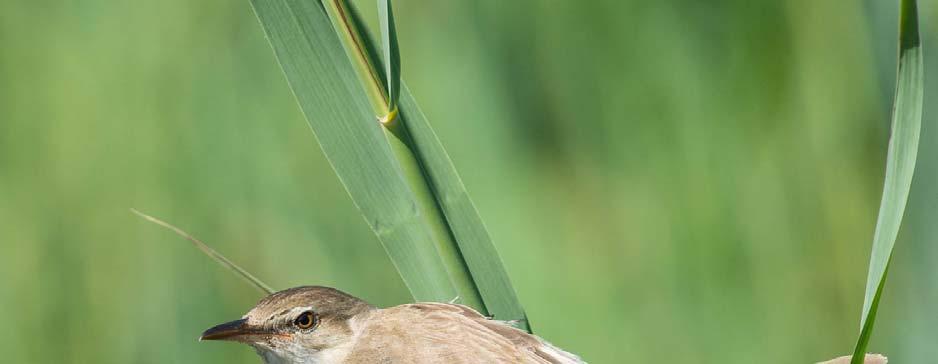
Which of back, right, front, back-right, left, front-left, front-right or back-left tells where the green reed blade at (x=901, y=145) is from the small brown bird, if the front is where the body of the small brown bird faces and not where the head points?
back-left

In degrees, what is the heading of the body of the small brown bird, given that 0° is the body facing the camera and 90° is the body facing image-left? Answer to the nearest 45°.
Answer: approximately 90°
